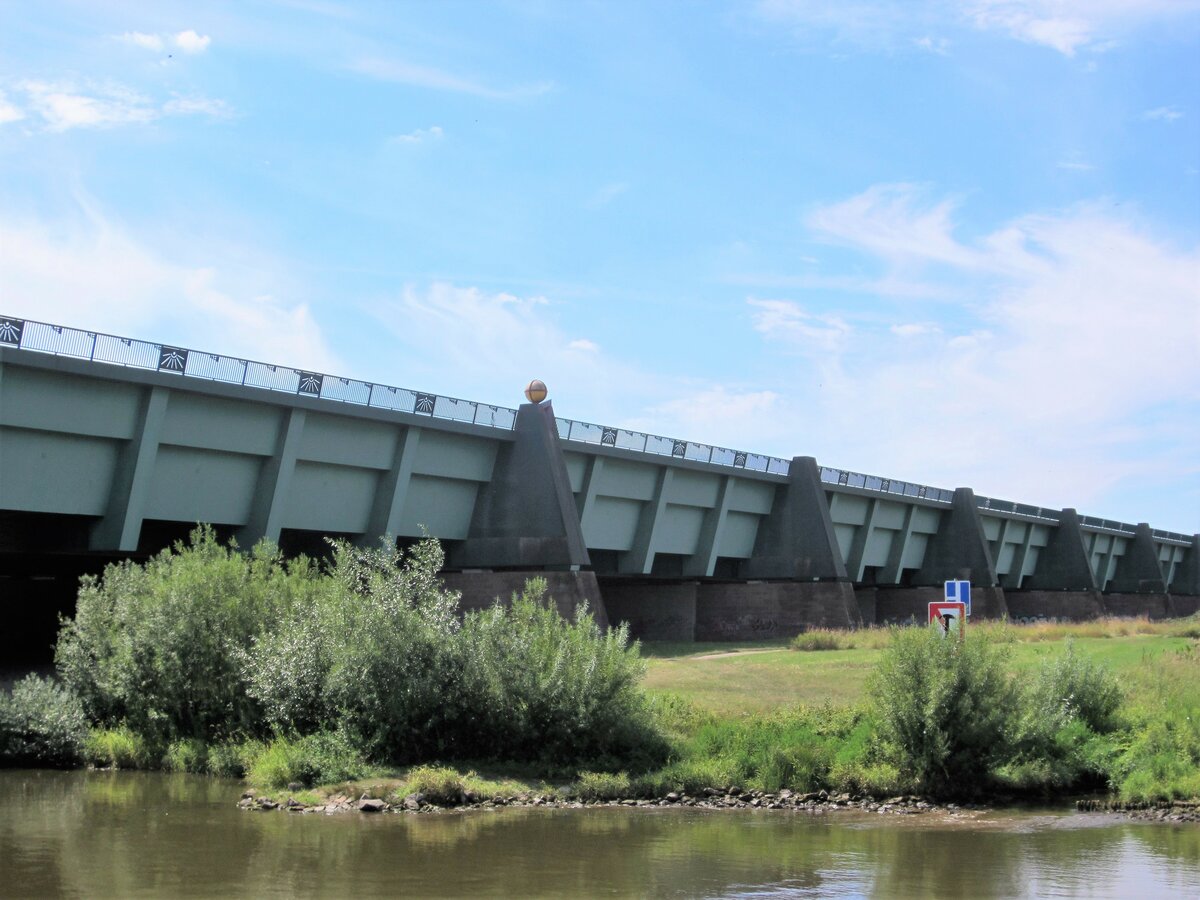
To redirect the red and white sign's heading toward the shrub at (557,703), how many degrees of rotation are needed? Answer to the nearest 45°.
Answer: approximately 90° to its right

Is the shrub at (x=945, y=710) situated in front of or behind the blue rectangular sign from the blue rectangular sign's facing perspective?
in front

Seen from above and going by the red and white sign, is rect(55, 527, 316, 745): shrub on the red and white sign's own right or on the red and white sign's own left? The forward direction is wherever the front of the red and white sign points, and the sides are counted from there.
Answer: on the red and white sign's own right

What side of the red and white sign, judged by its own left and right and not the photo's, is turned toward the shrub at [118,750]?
right

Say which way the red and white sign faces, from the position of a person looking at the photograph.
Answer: facing the viewer

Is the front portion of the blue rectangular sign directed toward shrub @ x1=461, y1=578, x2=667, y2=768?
no

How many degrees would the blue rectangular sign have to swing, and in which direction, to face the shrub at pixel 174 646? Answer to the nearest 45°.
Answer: approximately 90° to its right

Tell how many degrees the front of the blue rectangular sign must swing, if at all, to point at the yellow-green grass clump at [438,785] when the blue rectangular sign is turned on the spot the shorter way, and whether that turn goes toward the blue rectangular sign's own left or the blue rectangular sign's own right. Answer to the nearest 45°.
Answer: approximately 45° to the blue rectangular sign's own right

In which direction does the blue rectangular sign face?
toward the camera
